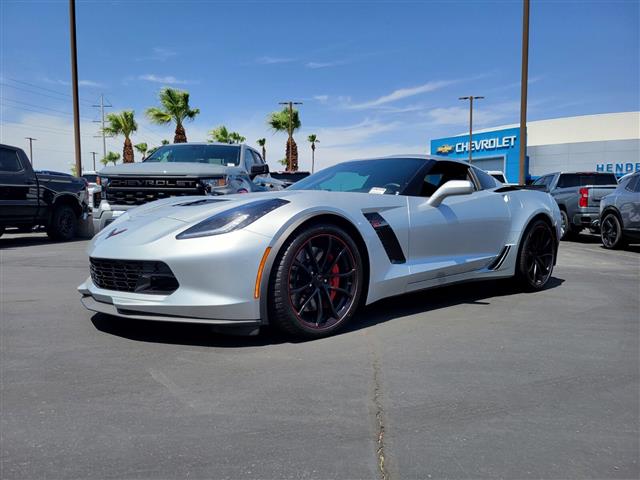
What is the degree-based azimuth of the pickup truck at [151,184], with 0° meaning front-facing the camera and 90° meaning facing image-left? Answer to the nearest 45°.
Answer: approximately 45°

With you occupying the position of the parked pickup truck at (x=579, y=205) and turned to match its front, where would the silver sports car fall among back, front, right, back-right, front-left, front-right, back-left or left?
back-left

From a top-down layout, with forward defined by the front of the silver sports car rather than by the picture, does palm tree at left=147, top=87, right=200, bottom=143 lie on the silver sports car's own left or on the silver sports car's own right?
on the silver sports car's own right

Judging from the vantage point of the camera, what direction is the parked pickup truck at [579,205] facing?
facing away from the viewer and to the left of the viewer

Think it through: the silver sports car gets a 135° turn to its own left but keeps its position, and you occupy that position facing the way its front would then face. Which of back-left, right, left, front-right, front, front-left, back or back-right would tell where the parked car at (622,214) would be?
front-left

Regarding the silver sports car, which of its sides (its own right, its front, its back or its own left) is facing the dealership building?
back

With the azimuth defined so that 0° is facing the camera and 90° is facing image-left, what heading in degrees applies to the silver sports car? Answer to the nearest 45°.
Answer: approximately 45°

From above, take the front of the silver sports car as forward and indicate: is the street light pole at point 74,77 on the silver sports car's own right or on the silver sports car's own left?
on the silver sports car's own right

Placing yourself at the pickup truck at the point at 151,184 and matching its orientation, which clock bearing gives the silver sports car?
The silver sports car is roughly at 10 o'clock from the pickup truck.

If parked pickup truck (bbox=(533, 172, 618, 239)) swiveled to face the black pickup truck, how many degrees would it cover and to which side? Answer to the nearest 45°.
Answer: approximately 90° to its left
